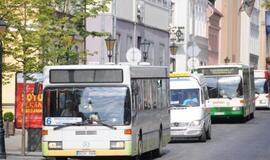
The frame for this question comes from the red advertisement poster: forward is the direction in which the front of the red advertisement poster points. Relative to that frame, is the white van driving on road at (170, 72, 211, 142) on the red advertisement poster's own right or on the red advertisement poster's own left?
on the red advertisement poster's own left

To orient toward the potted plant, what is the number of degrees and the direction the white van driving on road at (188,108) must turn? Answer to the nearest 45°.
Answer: approximately 90° to its right
